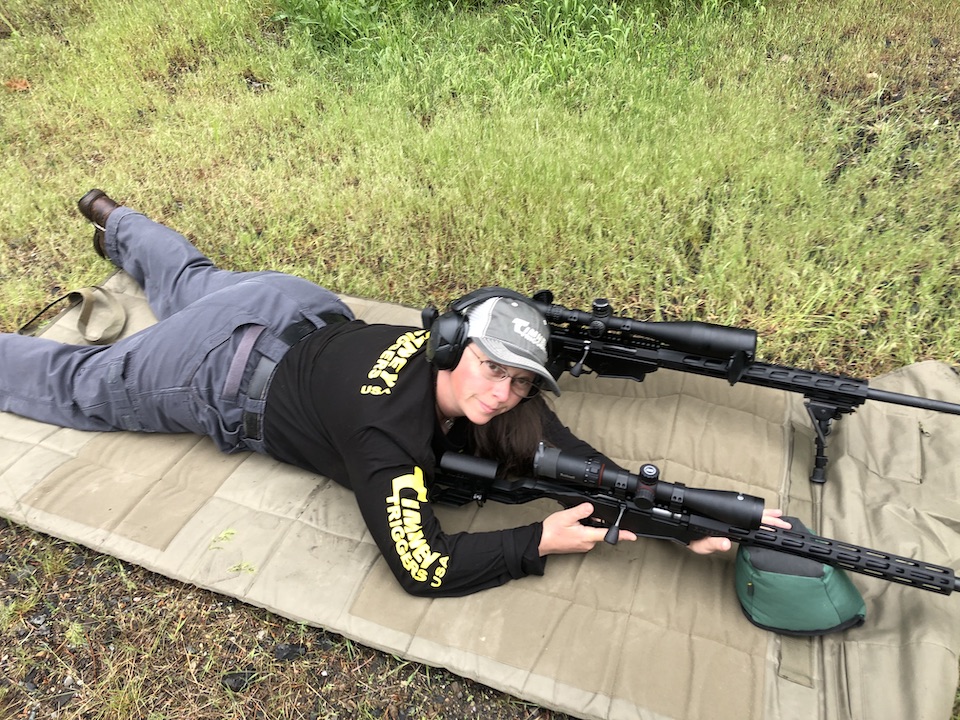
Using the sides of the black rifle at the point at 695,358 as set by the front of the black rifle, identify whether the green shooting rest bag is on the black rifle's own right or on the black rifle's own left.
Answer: on the black rifle's own right

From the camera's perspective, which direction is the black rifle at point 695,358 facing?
to the viewer's right

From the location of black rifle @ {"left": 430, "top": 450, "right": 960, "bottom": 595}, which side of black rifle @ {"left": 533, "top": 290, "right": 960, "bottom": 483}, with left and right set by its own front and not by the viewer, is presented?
right
